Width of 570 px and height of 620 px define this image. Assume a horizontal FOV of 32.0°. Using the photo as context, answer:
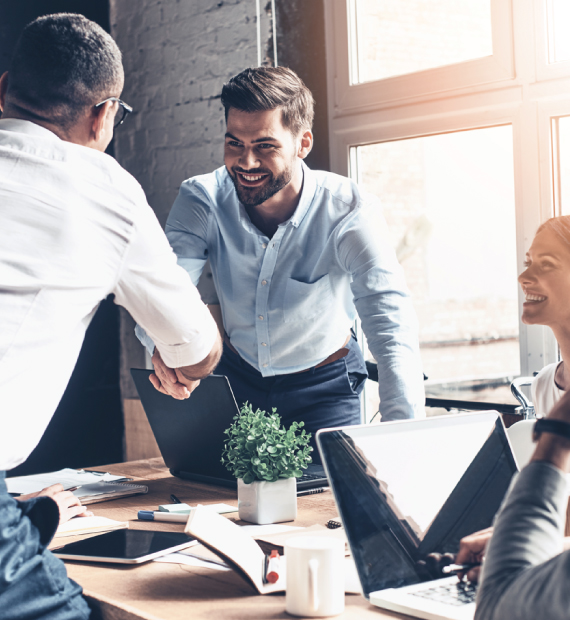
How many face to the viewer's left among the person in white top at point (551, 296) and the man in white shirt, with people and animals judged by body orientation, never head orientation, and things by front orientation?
1

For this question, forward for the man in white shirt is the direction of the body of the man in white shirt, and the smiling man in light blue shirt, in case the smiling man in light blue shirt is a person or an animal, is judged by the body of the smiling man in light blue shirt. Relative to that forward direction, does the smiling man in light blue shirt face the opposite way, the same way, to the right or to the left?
the opposite way

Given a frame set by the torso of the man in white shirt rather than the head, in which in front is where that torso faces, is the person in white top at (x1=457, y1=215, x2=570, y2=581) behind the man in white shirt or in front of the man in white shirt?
in front

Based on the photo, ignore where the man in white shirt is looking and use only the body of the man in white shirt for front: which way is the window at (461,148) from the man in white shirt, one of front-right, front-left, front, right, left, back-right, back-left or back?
front

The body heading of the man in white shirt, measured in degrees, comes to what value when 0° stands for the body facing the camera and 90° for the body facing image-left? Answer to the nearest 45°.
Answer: approximately 225°

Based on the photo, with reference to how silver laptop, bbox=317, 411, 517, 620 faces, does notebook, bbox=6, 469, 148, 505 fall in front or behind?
behind

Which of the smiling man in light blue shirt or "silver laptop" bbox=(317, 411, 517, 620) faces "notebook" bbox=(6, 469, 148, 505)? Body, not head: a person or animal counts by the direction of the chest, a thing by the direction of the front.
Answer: the smiling man in light blue shirt

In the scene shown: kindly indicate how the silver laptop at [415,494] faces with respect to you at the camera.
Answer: facing the viewer and to the right of the viewer

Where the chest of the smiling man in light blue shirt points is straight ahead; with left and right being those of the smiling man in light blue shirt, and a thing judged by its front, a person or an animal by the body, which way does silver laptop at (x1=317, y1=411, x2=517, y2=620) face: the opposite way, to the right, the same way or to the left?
to the left

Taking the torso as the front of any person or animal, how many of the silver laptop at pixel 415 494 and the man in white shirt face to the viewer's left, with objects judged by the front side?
0

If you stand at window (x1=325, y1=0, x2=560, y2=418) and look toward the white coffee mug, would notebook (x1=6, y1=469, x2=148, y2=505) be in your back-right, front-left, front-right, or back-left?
front-right

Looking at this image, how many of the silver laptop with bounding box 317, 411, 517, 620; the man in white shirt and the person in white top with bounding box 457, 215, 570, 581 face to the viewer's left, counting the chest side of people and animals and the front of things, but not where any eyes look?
1

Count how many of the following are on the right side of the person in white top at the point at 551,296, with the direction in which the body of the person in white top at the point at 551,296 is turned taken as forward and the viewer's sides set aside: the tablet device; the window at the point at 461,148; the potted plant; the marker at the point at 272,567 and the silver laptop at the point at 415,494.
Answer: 1

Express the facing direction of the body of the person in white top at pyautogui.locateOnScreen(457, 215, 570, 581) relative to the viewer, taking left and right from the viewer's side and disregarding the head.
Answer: facing to the left of the viewer

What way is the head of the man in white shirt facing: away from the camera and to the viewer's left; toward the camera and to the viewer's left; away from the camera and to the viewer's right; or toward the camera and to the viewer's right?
away from the camera and to the viewer's right
